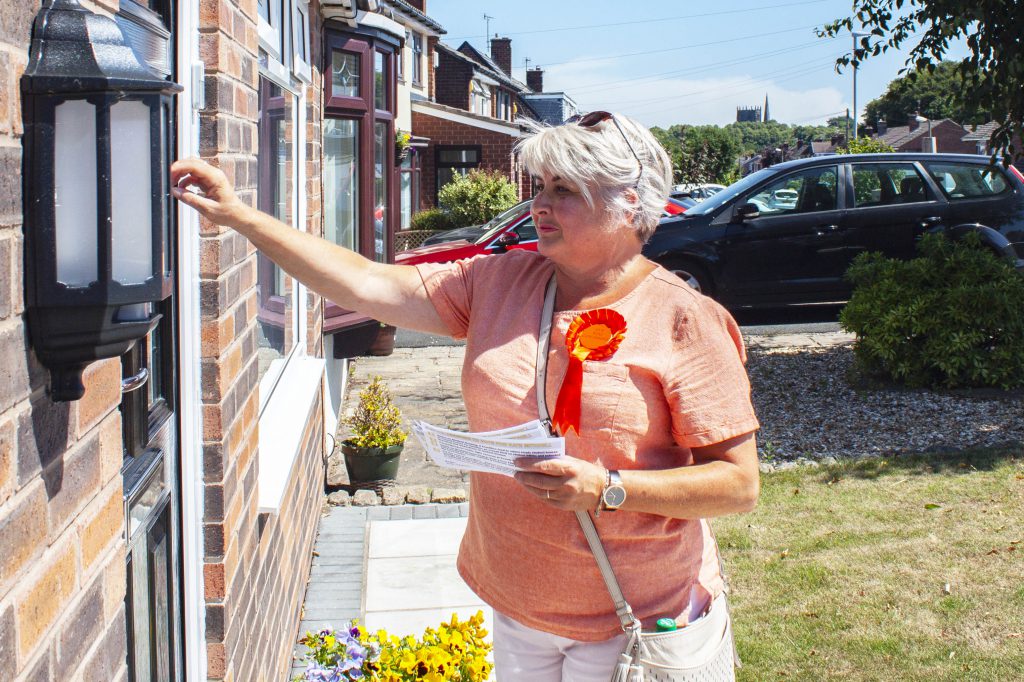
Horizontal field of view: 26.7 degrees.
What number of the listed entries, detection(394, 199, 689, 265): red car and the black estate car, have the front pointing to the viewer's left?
2

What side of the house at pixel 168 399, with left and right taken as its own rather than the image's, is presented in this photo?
right

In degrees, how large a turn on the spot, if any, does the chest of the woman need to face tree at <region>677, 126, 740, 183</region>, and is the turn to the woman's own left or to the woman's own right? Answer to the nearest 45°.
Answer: approximately 135° to the woman's own right

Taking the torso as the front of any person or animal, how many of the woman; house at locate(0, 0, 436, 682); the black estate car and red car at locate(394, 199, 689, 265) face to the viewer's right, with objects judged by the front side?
1

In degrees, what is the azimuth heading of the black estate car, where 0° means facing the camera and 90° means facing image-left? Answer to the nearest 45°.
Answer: approximately 90°

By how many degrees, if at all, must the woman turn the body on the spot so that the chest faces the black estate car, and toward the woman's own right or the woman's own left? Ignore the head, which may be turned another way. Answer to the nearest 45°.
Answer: approximately 135° to the woman's own right

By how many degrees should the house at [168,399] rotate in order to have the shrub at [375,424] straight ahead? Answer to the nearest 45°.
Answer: approximately 90° to its left

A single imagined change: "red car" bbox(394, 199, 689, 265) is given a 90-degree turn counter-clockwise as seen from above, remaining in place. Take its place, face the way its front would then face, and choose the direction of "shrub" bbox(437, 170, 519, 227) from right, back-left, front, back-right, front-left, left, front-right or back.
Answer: back

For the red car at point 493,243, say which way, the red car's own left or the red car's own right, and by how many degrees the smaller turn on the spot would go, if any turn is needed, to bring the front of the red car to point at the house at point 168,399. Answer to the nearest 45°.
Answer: approximately 90° to the red car's own left

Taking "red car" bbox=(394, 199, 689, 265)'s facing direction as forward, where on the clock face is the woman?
The woman is roughly at 9 o'clock from the red car.

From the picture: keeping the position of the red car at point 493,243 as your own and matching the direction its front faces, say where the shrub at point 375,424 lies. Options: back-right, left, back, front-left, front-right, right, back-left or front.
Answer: left

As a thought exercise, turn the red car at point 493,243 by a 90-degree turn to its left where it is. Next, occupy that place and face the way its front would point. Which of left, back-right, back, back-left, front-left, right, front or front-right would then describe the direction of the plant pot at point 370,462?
front

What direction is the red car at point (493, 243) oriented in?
to the viewer's left

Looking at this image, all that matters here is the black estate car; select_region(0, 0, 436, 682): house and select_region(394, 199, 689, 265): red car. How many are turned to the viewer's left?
2
